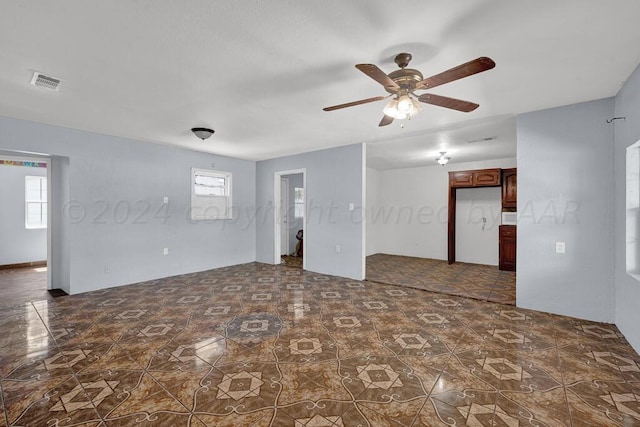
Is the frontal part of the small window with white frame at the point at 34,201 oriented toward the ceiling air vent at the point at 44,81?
yes

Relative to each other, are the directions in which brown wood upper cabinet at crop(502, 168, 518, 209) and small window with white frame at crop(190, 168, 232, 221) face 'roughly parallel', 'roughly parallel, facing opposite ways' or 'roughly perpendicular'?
roughly perpendicular

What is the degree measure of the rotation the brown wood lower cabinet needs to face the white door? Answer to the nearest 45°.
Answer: approximately 90° to its right

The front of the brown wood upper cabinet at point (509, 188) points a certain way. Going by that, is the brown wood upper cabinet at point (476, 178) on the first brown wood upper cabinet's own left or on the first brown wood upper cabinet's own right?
on the first brown wood upper cabinet's own right
